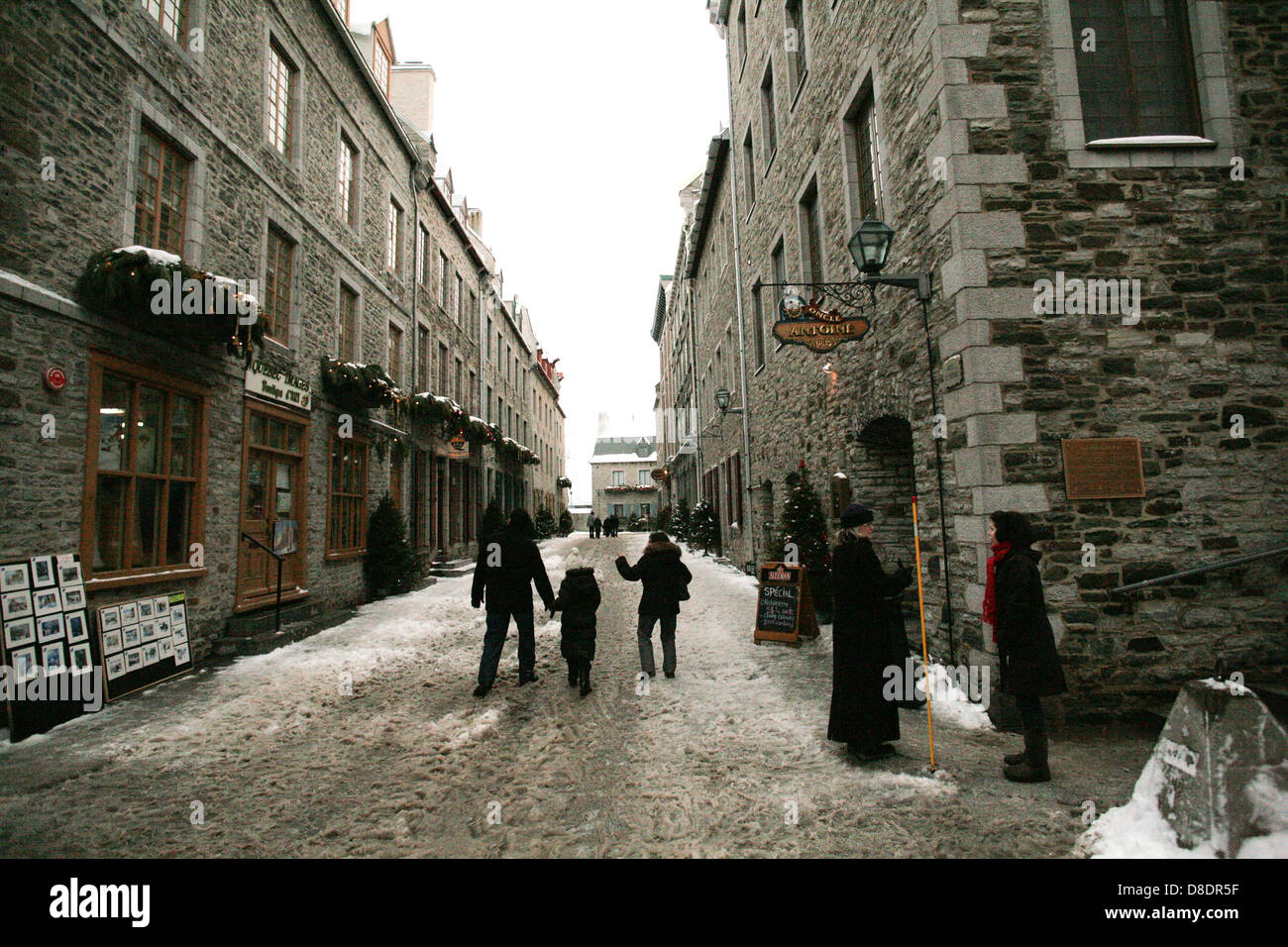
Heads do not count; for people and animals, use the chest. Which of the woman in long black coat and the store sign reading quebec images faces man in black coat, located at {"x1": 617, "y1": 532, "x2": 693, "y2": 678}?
the store sign reading quebec images

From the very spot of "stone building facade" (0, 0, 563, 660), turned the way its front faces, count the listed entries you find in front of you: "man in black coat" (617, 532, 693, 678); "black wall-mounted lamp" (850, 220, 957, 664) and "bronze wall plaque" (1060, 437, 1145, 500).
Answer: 3

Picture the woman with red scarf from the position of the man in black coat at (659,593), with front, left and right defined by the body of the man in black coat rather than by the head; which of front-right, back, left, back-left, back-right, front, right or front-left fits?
back-right

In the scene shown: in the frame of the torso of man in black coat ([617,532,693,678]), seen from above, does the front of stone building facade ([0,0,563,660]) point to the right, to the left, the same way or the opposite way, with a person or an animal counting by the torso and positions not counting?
to the right

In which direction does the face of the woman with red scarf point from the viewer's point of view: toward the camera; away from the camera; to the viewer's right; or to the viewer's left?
to the viewer's left

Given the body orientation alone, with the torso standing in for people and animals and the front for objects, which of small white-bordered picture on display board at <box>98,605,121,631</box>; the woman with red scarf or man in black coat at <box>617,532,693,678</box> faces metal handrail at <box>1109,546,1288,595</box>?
the small white-bordered picture on display board

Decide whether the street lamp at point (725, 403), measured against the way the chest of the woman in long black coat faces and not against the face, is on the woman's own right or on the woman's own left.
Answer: on the woman's own left

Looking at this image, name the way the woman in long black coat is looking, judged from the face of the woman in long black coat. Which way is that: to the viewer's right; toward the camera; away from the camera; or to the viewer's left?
to the viewer's right

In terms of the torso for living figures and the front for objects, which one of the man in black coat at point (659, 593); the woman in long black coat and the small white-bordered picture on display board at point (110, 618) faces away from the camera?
the man in black coat

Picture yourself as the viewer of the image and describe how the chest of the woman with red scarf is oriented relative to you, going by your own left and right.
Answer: facing to the left of the viewer

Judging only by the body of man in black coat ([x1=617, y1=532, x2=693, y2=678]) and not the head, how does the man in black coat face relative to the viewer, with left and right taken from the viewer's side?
facing away from the viewer

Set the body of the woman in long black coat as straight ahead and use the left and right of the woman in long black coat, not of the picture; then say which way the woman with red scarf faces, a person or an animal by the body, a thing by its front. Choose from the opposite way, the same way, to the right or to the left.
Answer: the opposite way

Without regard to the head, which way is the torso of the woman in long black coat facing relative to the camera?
to the viewer's right

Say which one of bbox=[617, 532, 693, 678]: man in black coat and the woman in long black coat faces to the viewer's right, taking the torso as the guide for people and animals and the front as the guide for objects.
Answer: the woman in long black coat
